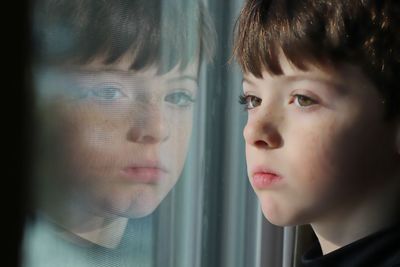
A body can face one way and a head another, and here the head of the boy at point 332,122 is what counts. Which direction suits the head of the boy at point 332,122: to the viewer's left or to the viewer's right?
to the viewer's left

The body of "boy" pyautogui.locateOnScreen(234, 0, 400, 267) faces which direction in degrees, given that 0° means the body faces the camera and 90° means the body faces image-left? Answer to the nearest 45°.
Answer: approximately 45°
